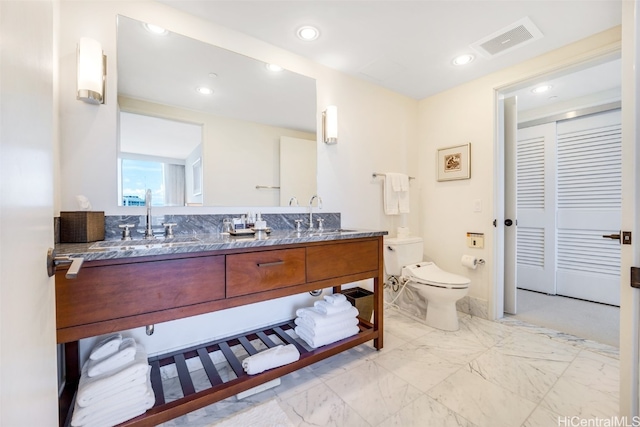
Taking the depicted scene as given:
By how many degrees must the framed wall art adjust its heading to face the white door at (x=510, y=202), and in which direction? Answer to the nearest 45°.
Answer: approximately 135° to its left

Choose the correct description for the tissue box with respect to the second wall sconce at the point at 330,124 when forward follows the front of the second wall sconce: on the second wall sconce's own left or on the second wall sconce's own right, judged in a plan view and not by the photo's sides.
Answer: on the second wall sconce's own right

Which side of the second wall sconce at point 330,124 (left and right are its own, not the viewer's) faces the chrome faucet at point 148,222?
right

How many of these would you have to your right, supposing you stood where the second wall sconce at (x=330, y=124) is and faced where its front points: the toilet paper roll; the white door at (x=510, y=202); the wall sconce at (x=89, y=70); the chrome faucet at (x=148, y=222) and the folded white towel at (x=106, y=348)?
3

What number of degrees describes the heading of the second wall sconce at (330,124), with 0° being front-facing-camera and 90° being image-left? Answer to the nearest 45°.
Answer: approximately 315°

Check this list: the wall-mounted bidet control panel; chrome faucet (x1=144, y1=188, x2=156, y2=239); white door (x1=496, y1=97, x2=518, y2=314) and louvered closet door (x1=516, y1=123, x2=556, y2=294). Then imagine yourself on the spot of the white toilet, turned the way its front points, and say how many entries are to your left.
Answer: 3

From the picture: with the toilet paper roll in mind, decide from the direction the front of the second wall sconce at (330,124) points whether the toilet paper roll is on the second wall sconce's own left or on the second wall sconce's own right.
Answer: on the second wall sconce's own left
